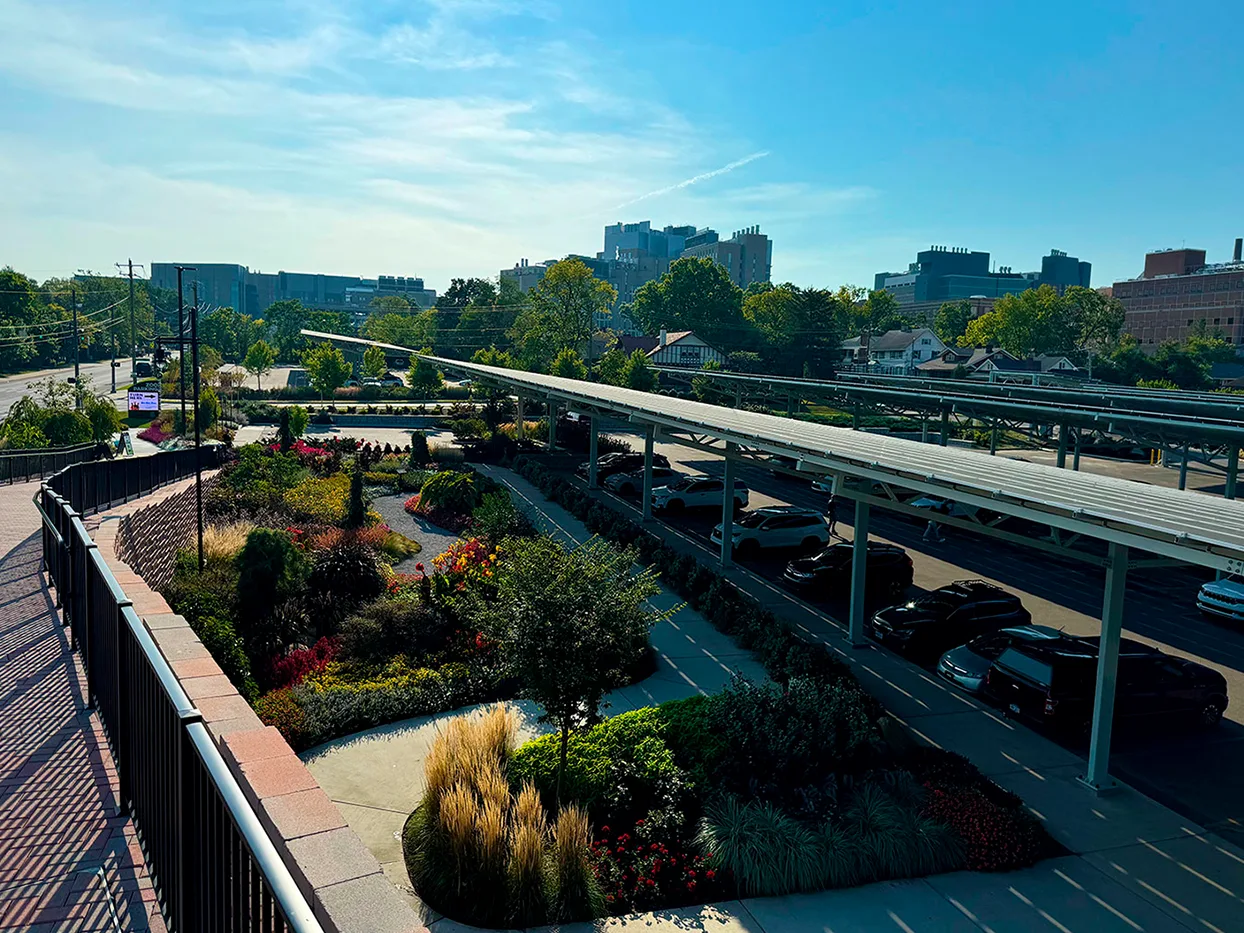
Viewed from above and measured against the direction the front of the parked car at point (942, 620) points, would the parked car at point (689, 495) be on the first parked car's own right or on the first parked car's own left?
on the first parked car's own right

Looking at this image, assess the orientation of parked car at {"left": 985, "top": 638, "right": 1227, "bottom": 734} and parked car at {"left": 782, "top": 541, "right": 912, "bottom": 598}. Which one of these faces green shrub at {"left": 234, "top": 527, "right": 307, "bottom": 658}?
parked car at {"left": 782, "top": 541, "right": 912, "bottom": 598}

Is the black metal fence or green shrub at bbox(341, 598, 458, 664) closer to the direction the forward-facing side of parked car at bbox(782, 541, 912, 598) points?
the green shrub

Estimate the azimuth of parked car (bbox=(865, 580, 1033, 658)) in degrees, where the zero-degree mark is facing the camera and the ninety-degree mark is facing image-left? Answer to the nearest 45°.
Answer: approximately 45°

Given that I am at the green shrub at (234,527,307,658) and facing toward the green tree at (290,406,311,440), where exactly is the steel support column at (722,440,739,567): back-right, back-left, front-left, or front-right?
front-right

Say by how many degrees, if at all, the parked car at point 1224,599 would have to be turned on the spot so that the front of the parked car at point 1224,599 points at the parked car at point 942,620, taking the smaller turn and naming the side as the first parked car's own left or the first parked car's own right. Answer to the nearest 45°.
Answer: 0° — it already faces it

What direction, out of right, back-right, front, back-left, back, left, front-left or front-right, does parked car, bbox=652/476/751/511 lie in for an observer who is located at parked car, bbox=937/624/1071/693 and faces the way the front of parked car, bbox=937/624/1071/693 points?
right

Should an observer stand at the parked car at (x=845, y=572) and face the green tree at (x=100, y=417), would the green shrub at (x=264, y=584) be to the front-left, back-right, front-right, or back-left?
front-left

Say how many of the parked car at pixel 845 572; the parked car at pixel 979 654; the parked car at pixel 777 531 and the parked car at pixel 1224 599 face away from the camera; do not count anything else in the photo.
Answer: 0

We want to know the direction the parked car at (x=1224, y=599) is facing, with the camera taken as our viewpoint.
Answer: facing the viewer and to the left of the viewer

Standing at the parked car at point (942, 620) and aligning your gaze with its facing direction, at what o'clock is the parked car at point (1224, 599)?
the parked car at point (1224, 599) is roughly at 6 o'clock from the parked car at point (942, 620).
